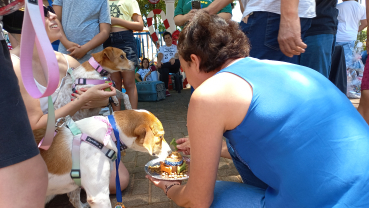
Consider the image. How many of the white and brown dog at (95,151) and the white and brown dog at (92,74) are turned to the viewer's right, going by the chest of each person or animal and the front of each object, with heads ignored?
2

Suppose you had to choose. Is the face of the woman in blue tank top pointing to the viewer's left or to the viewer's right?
to the viewer's left

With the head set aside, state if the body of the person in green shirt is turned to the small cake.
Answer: yes

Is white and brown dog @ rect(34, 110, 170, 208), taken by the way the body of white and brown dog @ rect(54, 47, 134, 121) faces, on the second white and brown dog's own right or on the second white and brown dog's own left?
on the second white and brown dog's own right

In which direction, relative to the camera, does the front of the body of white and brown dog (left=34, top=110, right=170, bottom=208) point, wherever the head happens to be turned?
to the viewer's right

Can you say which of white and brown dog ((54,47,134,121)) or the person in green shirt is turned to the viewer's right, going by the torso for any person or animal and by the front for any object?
the white and brown dog

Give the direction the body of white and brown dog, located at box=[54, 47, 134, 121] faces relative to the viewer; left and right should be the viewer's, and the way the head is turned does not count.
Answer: facing to the right of the viewer

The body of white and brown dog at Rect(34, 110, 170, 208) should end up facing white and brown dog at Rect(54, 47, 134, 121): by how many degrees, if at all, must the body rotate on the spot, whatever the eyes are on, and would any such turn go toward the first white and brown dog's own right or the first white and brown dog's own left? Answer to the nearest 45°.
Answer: approximately 90° to the first white and brown dog's own left

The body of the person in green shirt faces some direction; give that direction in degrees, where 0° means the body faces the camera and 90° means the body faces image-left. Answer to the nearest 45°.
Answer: approximately 0°
